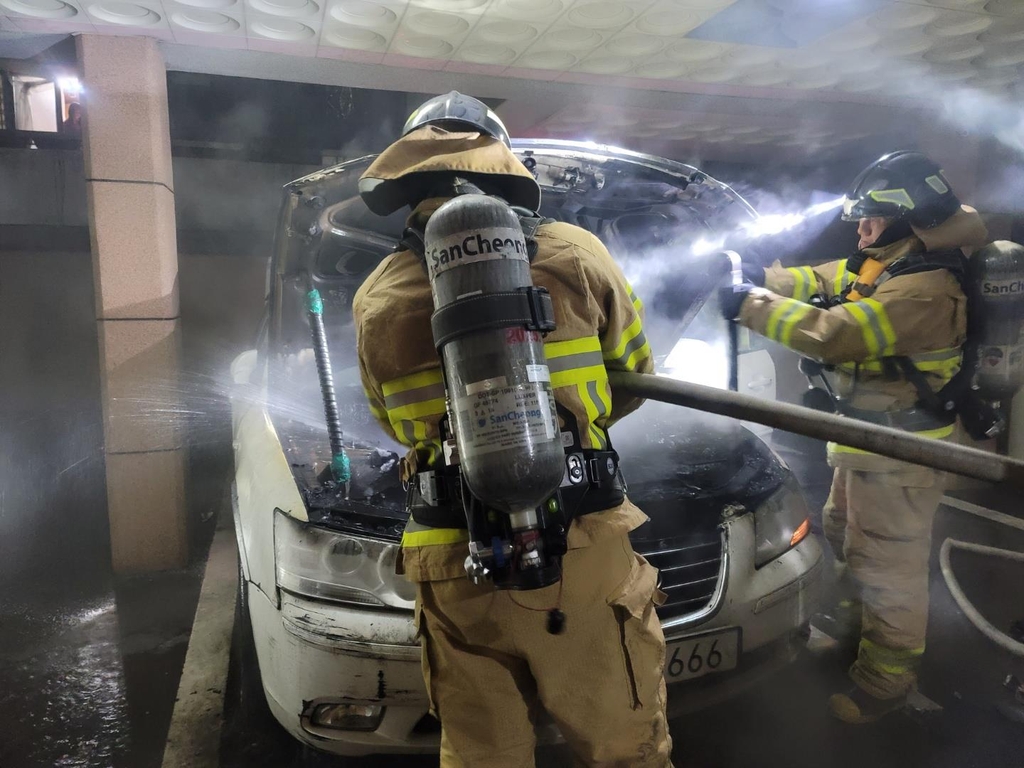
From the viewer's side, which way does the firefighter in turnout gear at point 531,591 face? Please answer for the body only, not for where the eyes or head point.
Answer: away from the camera

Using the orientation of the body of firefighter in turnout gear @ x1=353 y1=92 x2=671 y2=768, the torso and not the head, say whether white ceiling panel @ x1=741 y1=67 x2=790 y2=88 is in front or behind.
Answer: in front

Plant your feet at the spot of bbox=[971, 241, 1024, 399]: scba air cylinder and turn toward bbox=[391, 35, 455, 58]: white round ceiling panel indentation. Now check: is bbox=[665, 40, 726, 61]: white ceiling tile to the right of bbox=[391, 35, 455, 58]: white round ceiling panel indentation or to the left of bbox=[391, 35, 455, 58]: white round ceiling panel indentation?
right

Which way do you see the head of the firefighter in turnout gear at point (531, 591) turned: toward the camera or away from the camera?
away from the camera

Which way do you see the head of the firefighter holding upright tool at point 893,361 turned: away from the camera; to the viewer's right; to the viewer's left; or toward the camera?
to the viewer's left

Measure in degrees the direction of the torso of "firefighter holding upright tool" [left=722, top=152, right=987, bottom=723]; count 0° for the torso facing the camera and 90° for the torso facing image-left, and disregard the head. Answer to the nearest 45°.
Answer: approximately 90°

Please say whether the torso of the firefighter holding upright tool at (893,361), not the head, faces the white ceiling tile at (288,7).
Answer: yes

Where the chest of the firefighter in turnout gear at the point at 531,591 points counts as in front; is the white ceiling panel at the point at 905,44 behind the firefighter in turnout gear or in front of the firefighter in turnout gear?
in front

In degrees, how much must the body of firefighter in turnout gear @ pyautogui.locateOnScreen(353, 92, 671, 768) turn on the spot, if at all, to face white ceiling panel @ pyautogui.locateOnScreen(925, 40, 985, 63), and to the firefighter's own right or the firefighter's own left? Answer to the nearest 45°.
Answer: approximately 45° to the firefighter's own right

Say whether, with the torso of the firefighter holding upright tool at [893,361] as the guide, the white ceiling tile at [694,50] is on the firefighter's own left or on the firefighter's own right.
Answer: on the firefighter's own right

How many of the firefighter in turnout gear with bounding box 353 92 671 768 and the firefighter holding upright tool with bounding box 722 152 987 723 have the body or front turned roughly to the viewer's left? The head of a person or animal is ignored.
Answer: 1
